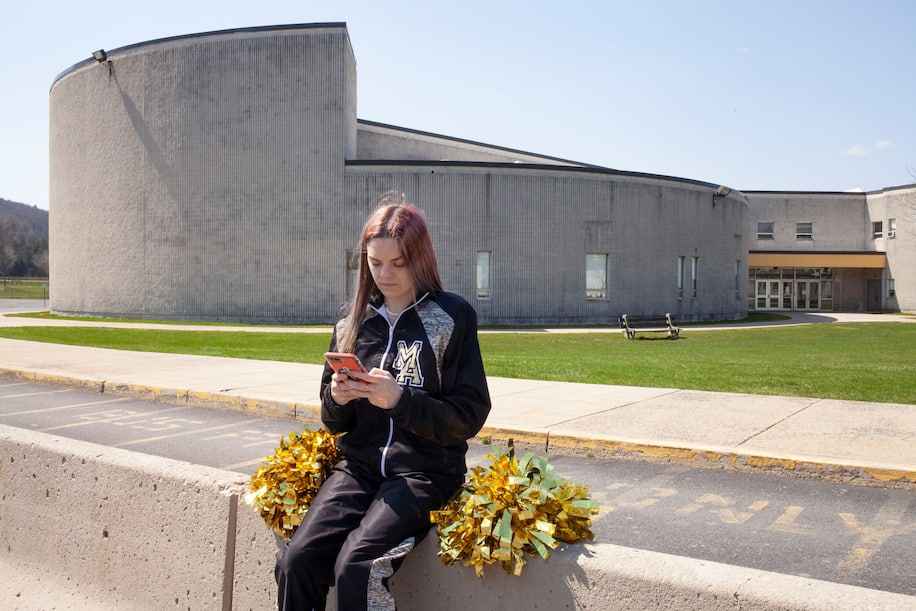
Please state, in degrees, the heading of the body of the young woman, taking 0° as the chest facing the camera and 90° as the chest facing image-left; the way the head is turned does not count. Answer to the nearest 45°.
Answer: approximately 45°

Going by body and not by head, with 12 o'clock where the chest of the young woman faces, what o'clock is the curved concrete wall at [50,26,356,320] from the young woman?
The curved concrete wall is roughly at 4 o'clock from the young woman.

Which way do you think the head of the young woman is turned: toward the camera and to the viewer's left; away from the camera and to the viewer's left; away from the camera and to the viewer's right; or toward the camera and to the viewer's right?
toward the camera and to the viewer's left

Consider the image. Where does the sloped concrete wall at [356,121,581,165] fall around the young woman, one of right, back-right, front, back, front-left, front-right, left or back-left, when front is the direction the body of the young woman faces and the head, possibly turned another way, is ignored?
back-right

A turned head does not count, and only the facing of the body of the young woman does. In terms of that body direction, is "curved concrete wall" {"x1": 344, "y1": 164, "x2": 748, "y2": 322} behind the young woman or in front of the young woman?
behind
